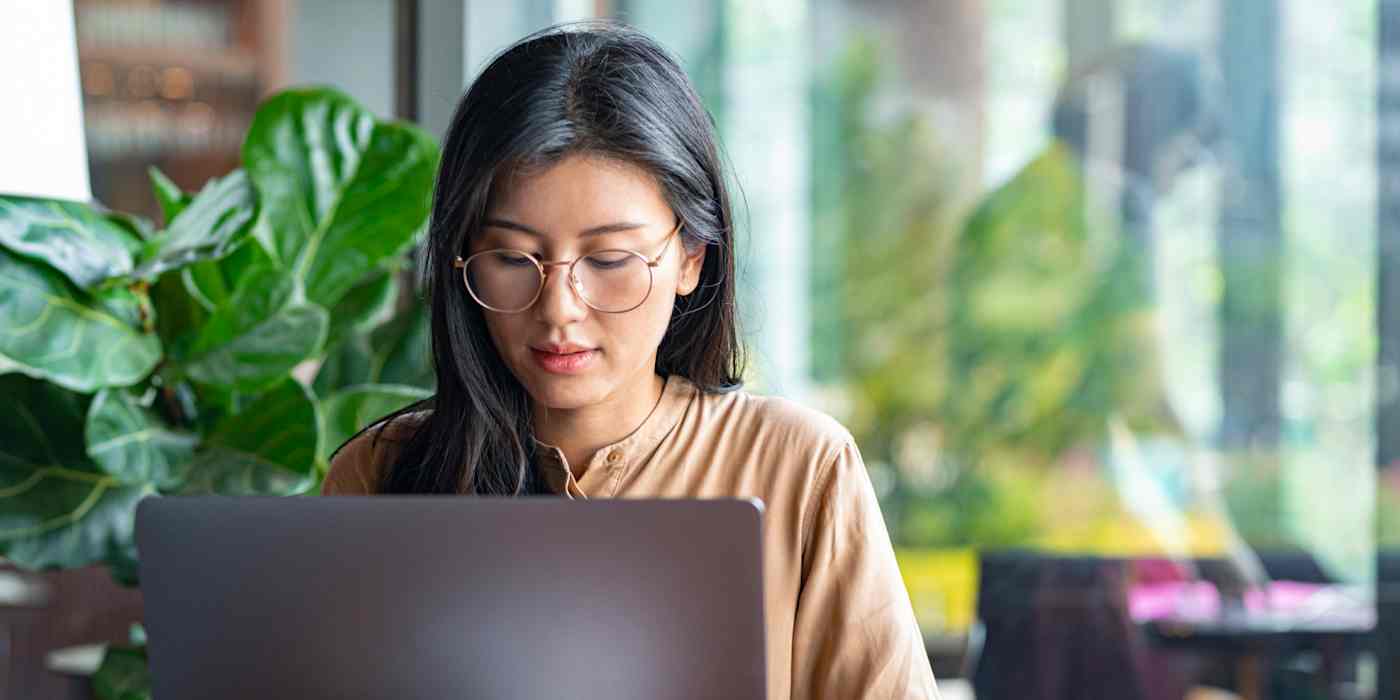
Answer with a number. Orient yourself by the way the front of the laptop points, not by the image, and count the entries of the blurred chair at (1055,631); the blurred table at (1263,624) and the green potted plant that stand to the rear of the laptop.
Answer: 0

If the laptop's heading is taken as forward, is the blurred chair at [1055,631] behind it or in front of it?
in front

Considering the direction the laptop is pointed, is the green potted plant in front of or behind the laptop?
in front

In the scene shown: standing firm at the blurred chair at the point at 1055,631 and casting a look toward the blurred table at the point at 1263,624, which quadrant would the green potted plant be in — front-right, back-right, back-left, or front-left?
back-right

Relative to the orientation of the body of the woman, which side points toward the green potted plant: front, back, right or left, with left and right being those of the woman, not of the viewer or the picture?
right

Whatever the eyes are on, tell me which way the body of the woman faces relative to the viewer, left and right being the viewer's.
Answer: facing the viewer and to the left of the viewer

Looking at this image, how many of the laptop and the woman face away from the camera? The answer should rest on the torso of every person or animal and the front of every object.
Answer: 1

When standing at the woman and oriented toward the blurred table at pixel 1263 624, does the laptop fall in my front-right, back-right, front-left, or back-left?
back-right

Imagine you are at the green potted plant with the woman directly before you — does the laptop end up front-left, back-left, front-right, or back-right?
front-right

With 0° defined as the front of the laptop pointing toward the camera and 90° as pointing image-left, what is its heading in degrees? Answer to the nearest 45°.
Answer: approximately 180°

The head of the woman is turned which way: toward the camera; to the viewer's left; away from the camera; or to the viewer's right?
toward the camera

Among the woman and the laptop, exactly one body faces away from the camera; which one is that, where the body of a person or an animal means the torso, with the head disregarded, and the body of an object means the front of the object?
the laptop
